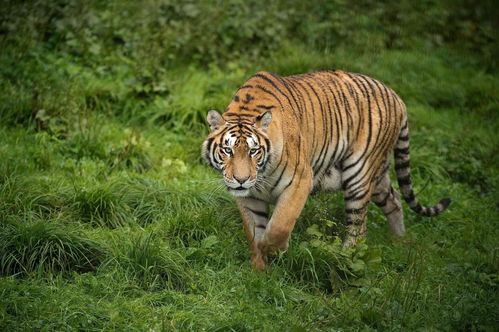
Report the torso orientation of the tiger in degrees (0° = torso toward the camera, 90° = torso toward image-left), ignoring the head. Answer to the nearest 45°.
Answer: approximately 45°
